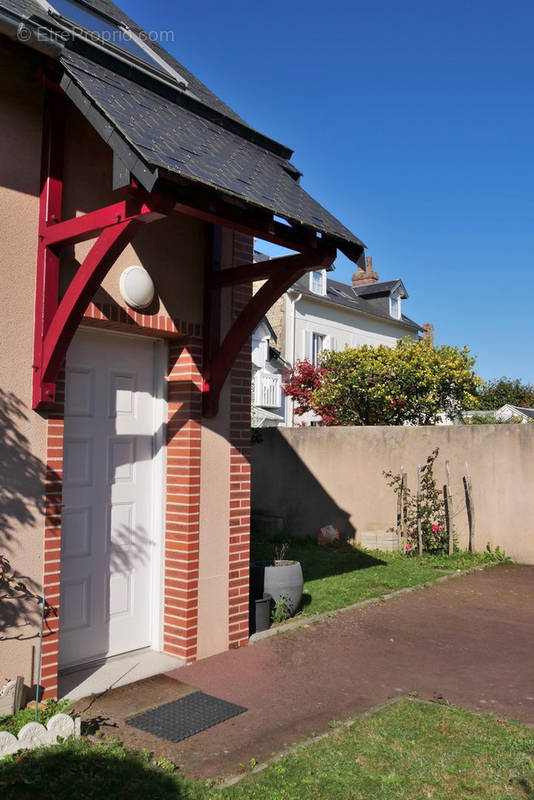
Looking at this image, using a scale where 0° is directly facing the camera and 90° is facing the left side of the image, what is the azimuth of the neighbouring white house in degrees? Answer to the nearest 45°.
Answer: approximately 315°

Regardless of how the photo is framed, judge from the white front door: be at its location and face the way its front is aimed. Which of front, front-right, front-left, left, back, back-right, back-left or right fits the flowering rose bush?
left

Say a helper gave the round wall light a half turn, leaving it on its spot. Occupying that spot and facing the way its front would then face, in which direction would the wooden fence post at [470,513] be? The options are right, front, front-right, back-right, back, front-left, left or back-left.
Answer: right

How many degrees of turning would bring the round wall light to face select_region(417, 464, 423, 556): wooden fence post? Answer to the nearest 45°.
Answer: approximately 90° to its left

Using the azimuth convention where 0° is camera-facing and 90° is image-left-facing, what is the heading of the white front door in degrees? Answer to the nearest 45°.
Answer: approximately 315°

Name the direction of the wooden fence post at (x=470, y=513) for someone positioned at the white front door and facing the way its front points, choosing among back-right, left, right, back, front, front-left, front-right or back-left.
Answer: left

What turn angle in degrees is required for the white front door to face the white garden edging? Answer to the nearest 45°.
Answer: approximately 45° to its right

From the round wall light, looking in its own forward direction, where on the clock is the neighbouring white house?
The neighbouring white house is roughly at 8 o'clock from the round wall light.

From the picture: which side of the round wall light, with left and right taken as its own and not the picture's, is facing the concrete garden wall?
left

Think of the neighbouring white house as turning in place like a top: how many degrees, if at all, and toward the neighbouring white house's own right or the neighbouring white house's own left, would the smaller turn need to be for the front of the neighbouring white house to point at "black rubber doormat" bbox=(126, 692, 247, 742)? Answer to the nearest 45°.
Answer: approximately 45° to the neighbouring white house's own right

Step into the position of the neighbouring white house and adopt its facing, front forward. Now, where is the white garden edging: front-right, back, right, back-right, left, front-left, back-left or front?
front-right

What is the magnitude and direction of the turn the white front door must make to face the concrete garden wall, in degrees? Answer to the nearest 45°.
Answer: approximately 90° to its left

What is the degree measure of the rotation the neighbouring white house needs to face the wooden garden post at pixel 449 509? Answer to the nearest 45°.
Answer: approximately 45° to its right

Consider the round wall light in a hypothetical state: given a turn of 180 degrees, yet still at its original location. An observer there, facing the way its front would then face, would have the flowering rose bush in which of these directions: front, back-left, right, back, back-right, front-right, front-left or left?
right
